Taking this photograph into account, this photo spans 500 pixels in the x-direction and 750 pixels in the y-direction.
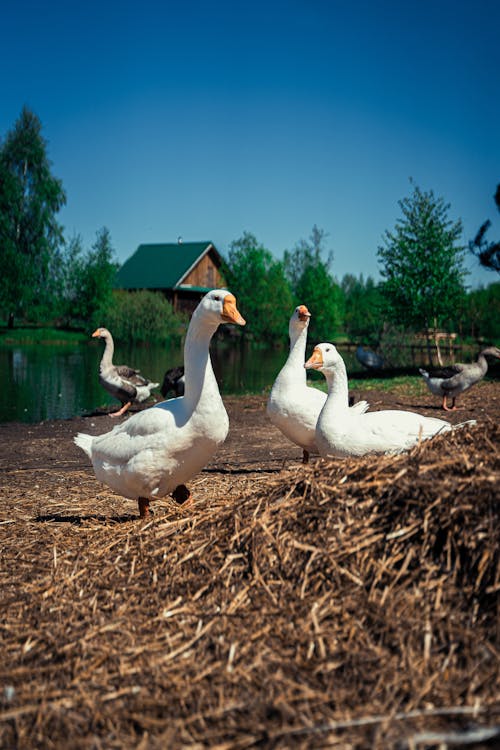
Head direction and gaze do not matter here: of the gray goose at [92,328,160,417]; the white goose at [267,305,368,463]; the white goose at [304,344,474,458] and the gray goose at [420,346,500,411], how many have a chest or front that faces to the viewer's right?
1

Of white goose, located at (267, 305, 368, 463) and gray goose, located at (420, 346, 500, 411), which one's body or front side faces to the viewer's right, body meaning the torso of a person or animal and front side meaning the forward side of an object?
the gray goose

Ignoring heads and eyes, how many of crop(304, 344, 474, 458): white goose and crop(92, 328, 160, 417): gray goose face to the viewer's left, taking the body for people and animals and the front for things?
2

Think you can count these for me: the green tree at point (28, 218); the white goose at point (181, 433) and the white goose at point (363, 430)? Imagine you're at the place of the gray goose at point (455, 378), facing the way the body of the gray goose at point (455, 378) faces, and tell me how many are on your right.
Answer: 2

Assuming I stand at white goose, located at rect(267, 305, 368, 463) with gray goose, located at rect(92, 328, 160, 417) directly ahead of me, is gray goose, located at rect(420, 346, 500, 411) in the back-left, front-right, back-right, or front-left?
front-right

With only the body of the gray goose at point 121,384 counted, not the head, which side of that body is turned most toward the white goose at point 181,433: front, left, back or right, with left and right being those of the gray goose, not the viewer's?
left

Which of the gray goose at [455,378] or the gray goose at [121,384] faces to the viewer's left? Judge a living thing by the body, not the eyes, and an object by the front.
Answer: the gray goose at [121,384]

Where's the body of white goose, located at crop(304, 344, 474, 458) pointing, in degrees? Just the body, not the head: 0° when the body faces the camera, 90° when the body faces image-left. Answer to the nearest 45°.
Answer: approximately 90°

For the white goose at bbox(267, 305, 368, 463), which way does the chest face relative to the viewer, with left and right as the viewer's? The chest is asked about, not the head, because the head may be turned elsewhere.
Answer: facing the viewer and to the left of the viewer

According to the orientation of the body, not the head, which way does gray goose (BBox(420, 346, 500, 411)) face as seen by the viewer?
to the viewer's right

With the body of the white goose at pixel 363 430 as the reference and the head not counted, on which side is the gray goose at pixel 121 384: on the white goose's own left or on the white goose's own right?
on the white goose's own right

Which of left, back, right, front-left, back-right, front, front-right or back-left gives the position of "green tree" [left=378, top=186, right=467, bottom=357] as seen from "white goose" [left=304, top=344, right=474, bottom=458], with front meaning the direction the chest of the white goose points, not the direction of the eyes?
right

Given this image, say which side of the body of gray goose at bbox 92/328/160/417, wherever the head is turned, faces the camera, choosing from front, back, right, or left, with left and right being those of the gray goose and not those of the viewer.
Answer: left

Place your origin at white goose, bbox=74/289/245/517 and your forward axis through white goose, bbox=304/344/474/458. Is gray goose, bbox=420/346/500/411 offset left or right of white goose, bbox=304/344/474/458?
left

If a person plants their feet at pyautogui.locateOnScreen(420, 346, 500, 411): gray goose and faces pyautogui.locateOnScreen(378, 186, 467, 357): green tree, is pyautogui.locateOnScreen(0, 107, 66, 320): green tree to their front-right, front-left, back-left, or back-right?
front-left
